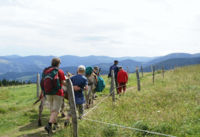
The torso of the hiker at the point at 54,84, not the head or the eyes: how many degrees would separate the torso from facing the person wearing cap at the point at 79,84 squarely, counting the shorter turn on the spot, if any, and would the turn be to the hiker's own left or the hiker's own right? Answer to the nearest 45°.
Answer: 0° — they already face them

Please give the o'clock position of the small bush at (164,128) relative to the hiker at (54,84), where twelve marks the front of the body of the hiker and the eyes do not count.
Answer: The small bush is roughly at 2 o'clock from the hiker.

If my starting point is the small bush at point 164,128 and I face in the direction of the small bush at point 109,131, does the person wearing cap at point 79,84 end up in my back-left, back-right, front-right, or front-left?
front-right

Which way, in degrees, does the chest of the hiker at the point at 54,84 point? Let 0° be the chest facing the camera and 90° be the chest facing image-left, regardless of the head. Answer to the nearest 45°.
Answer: approximately 225°
